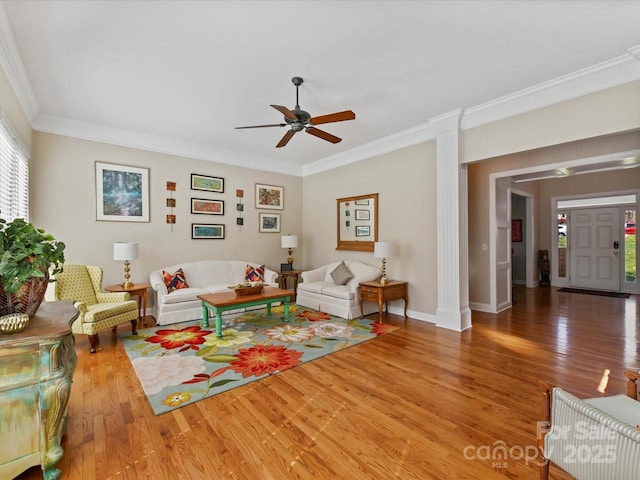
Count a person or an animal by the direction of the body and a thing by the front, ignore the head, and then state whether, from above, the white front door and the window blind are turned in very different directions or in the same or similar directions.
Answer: very different directions

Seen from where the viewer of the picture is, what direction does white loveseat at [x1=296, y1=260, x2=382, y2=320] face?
facing the viewer and to the left of the viewer

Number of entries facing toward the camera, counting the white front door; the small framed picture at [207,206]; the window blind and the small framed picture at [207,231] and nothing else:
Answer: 3

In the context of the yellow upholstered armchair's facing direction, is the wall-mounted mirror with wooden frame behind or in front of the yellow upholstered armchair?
in front

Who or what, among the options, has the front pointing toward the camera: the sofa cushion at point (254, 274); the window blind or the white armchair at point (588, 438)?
the sofa cushion

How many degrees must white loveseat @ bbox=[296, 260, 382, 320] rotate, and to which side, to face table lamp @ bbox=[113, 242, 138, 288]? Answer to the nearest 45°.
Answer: approximately 45° to its right

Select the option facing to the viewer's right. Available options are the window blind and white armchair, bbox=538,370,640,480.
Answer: the window blind

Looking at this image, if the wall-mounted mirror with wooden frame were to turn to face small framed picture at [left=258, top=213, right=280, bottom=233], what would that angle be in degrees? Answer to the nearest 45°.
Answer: approximately 45° to its right

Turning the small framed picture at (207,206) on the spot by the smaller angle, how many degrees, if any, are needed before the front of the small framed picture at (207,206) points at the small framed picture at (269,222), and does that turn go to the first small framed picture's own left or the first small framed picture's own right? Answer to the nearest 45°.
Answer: approximately 90° to the first small framed picture's own left

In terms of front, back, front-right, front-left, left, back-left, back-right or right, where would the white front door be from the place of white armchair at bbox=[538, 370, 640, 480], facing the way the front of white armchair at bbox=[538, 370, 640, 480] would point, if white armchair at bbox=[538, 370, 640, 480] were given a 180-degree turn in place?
back-left

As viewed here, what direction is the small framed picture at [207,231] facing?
toward the camera

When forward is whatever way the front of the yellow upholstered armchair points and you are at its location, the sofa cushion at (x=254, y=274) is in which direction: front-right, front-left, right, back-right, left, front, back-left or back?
front-left

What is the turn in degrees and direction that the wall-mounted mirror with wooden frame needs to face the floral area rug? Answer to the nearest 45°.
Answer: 0° — it already faces it

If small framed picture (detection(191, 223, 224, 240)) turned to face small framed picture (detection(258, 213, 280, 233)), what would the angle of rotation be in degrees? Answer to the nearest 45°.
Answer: approximately 90° to its left

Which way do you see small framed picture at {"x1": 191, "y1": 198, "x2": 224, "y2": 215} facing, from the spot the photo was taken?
facing the viewer

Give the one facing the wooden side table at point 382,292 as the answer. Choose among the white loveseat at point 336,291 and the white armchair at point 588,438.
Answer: the white armchair at point 588,438

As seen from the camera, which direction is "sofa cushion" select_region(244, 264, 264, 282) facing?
toward the camera
